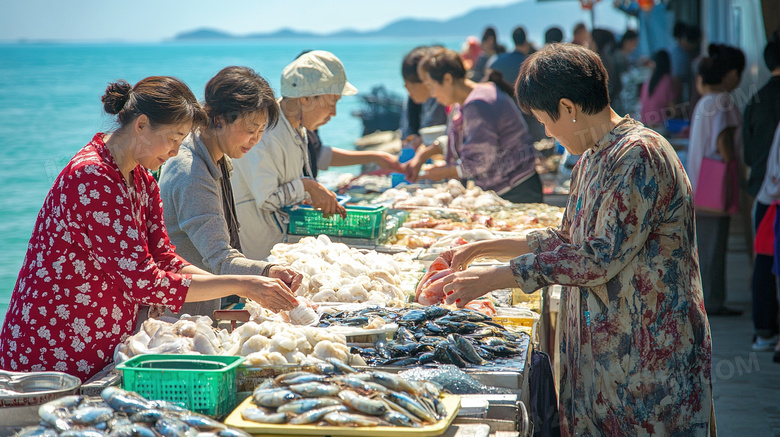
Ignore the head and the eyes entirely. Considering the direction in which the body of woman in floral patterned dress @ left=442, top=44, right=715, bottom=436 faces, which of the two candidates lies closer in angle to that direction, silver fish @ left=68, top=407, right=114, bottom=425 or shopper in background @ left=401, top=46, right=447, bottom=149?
the silver fish

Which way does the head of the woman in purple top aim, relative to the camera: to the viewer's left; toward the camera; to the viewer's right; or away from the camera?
to the viewer's left

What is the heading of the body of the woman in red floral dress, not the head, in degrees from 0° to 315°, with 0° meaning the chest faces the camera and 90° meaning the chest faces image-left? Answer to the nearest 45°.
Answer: approximately 270°

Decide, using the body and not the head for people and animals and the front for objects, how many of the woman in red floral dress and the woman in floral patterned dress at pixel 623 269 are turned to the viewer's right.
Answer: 1

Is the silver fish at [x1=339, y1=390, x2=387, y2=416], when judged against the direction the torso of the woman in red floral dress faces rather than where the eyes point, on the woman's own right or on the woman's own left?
on the woman's own right

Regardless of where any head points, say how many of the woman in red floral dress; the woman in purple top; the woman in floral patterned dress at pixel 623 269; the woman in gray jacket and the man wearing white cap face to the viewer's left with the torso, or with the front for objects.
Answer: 2

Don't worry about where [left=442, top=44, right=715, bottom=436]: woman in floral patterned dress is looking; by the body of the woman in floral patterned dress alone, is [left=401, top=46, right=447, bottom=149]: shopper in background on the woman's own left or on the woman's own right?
on the woman's own right

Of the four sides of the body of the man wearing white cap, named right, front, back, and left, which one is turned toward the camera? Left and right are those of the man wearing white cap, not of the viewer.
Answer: right

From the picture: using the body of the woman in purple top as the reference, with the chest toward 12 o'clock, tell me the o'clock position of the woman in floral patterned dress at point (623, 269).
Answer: The woman in floral patterned dress is roughly at 9 o'clock from the woman in purple top.

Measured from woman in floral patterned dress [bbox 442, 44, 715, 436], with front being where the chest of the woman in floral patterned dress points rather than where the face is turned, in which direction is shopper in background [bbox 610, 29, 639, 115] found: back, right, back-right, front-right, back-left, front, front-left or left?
right

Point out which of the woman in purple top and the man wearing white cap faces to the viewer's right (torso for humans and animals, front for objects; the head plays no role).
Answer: the man wearing white cap

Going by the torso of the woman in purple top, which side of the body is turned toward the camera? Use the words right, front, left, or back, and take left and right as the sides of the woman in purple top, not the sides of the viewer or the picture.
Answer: left

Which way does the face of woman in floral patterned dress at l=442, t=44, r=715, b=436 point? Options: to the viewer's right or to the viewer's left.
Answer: to the viewer's left

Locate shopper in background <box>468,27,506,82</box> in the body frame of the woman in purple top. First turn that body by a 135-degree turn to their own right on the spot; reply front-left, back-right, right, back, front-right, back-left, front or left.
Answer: front-left

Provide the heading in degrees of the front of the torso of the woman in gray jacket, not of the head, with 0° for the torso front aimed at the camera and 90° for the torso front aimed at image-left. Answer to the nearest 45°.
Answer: approximately 270°

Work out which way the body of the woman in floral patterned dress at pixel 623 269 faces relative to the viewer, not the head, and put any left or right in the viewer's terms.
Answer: facing to the left of the viewer

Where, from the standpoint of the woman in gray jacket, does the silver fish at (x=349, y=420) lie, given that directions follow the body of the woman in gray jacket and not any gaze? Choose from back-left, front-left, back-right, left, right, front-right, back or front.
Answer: right

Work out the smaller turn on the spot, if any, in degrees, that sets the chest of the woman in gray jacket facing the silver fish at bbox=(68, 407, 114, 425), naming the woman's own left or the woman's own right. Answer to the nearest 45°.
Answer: approximately 90° to the woman's own right
